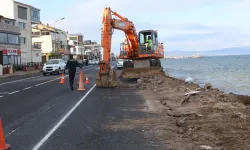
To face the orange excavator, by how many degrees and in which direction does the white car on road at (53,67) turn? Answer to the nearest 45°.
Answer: approximately 90° to its left

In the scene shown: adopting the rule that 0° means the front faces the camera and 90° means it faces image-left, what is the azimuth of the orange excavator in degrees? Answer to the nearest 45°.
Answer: approximately 45°

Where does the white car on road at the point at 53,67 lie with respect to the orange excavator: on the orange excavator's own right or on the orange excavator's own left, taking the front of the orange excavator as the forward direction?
on the orange excavator's own right

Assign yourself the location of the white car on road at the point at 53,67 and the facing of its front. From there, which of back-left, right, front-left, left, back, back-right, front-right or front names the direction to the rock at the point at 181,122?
front-left

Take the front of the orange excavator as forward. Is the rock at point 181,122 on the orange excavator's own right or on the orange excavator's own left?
on the orange excavator's own left

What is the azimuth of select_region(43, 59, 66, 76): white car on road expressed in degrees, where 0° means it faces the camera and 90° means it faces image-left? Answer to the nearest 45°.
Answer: approximately 45°
